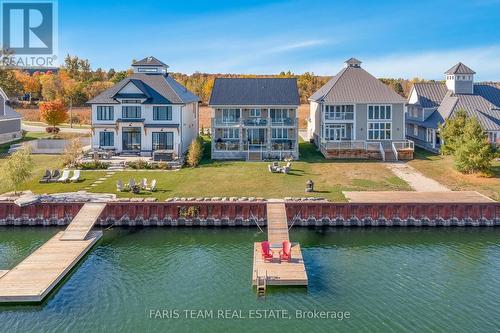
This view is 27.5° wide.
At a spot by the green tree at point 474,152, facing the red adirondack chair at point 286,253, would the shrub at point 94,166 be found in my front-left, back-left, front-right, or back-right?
front-right

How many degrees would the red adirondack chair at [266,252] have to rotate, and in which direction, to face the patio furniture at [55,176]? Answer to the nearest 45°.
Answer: approximately 180°

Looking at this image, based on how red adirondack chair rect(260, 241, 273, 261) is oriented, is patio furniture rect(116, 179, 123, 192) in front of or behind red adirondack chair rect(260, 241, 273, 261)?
behind

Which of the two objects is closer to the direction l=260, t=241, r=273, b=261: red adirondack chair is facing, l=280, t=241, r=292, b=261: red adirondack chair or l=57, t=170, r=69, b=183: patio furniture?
the red adirondack chair

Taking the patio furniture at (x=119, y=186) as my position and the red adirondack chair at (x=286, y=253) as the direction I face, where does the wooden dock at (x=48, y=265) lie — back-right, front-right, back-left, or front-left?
front-right

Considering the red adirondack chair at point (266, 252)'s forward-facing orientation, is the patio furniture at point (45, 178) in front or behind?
behind

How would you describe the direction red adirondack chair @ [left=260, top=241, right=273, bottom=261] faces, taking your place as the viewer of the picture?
facing the viewer and to the right of the viewer

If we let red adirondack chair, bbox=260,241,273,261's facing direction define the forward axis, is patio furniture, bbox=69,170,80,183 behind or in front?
behind

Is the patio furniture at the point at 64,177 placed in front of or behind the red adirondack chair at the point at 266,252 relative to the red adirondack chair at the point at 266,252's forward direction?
behind
